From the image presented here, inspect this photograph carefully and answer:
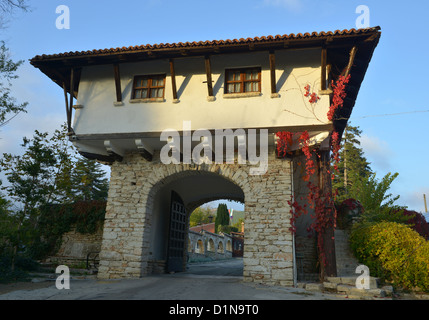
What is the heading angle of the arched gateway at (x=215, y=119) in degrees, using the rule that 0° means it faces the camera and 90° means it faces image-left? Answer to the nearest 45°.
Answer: approximately 0°

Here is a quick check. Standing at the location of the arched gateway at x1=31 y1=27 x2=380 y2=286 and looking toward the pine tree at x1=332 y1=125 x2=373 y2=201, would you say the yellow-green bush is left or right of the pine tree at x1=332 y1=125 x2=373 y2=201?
right

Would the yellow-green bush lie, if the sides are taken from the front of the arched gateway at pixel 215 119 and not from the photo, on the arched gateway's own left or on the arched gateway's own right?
on the arched gateway's own left

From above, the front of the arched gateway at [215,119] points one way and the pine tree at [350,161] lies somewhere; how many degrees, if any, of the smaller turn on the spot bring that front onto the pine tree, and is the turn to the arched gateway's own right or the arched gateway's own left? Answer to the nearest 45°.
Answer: approximately 135° to the arched gateway's own left

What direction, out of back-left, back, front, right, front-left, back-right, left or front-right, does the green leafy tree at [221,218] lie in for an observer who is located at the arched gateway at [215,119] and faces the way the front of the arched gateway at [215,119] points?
back

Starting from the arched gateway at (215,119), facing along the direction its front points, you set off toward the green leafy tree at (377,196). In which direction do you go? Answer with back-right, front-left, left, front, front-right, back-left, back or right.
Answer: back-left

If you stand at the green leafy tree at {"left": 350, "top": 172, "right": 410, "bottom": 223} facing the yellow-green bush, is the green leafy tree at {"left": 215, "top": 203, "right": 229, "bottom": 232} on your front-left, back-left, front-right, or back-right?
back-right

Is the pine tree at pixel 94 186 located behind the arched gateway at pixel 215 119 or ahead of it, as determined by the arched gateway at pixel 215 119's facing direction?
behind
